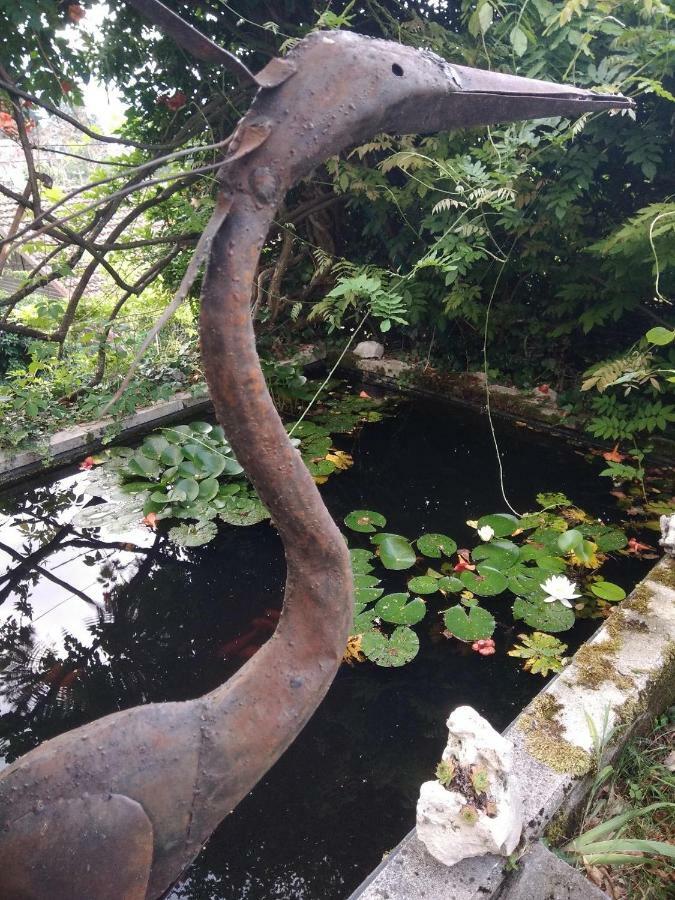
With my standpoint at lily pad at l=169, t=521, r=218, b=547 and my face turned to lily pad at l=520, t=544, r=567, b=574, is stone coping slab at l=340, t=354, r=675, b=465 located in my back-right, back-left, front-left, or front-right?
front-left

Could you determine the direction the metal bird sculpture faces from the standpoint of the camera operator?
facing to the right of the viewer

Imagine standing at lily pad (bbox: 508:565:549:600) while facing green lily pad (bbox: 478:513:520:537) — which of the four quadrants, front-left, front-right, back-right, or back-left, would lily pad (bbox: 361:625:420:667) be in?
back-left

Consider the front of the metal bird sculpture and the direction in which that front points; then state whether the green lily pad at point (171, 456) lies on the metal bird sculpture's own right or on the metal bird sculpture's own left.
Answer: on the metal bird sculpture's own left

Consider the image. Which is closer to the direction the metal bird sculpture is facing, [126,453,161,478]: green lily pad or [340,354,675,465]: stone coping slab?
the stone coping slab

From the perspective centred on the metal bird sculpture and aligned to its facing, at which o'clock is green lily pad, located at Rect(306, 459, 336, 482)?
The green lily pad is roughly at 9 o'clock from the metal bird sculpture.

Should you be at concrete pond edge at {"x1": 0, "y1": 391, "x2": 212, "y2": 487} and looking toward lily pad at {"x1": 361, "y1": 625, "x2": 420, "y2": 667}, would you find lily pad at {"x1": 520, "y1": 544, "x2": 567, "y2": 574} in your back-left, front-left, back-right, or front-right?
front-left

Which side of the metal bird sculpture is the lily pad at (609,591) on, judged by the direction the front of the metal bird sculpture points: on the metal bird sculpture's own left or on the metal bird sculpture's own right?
on the metal bird sculpture's own left

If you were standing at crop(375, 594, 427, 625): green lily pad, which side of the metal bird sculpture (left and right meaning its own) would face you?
left

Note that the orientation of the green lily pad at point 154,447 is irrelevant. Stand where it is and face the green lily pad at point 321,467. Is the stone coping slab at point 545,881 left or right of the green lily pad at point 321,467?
right

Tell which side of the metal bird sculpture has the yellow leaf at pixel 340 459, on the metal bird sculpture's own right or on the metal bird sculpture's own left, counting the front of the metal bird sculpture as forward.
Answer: on the metal bird sculpture's own left

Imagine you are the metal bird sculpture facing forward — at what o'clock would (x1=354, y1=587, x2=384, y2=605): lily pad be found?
The lily pad is roughly at 9 o'clock from the metal bird sculpture.
